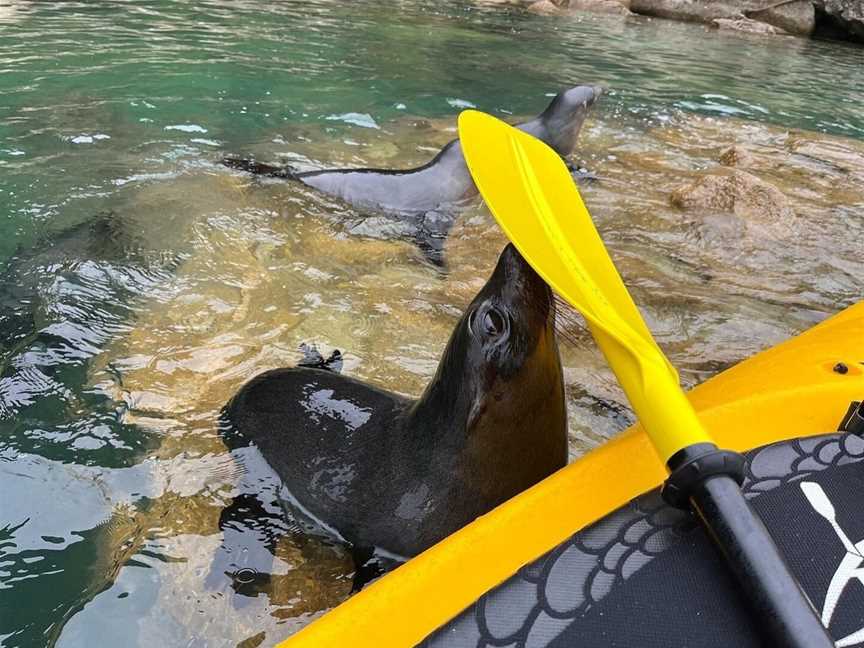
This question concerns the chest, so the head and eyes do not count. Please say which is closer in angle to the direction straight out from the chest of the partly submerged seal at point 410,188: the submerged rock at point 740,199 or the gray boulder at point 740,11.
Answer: the submerged rock

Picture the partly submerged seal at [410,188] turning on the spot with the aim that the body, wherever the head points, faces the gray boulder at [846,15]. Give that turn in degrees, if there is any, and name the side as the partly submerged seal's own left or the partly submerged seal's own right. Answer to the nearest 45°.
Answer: approximately 45° to the partly submerged seal's own left

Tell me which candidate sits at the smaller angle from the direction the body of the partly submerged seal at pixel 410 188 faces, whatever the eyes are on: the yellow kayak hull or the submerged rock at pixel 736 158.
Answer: the submerged rock

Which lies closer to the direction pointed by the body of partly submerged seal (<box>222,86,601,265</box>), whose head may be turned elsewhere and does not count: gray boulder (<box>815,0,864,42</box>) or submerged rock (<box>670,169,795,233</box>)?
the submerged rock

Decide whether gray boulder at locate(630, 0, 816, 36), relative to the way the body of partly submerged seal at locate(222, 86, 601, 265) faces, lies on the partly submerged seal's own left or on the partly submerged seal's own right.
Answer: on the partly submerged seal's own left

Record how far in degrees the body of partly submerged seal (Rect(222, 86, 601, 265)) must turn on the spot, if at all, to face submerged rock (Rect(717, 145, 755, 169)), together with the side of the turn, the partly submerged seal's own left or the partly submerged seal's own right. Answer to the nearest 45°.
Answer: approximately 45° to the partly submerged seal's own left

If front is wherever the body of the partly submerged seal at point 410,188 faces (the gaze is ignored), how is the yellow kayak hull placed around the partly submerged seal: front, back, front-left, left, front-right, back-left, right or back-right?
right

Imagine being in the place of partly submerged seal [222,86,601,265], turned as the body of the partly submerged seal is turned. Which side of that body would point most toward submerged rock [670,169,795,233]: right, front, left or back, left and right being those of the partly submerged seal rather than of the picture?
front

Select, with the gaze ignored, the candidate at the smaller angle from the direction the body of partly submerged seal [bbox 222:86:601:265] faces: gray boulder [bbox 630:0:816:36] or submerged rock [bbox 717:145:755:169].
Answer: the submerged rock

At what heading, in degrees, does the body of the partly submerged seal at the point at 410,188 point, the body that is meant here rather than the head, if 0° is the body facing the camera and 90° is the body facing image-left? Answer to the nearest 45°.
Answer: approximately 270°
